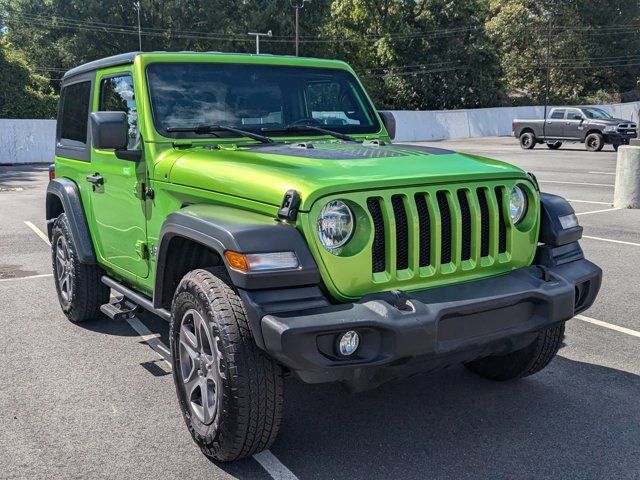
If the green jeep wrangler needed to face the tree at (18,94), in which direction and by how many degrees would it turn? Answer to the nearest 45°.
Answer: approximately 180°

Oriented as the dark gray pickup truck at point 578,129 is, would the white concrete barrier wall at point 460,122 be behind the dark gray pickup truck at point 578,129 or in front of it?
behind

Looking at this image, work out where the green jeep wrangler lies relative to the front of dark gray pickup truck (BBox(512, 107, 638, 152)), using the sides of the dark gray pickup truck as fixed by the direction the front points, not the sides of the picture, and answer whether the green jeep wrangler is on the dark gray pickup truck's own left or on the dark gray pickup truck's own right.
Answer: on the dark gray pickup truck's own right

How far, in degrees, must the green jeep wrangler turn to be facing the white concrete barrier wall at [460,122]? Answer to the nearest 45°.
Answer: approximately 135° to its left

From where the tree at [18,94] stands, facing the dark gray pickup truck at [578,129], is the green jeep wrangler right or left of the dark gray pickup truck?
right

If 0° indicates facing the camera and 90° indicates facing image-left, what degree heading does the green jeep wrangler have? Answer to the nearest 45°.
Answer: approximately 315°

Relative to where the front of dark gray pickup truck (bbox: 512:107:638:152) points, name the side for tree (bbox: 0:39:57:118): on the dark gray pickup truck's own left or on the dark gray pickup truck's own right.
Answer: on the dark gray pickup truck's own right

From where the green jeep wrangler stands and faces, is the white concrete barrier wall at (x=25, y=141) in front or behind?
behind
